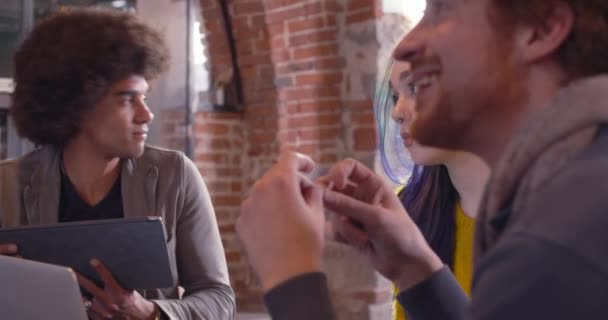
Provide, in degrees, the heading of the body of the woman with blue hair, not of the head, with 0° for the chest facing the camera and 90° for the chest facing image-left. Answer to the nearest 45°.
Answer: approximately 45°
